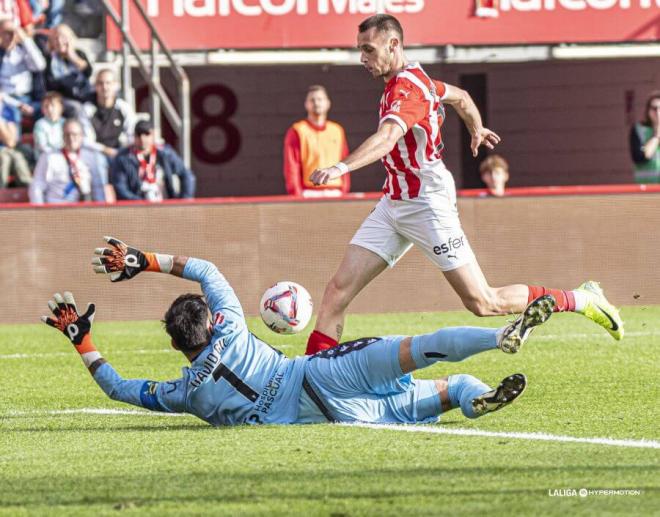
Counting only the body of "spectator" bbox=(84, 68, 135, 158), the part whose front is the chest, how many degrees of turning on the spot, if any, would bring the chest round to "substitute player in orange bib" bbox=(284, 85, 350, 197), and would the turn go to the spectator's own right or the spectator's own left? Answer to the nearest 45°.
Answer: approximately 45° to the spectator's own left

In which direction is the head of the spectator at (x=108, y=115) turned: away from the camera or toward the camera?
toward the camera

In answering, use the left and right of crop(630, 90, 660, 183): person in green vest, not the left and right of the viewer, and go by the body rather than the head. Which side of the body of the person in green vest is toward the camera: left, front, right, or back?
front

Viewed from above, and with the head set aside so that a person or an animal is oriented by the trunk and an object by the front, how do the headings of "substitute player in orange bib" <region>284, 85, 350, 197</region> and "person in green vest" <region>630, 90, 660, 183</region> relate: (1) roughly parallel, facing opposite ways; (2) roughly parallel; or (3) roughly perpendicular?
roughly parallel

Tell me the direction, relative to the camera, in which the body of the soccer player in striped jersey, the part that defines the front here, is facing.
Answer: to the viewer's left

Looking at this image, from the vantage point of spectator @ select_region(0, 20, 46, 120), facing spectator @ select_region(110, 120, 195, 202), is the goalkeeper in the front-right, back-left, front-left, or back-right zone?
front-right

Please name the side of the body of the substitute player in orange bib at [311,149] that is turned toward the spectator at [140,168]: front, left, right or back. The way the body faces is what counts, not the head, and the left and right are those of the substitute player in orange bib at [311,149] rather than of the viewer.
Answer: right

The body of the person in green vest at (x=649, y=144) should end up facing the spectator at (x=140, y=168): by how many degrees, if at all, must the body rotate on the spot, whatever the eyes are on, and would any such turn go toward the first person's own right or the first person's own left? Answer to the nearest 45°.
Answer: approximately 45° to the first person's own right

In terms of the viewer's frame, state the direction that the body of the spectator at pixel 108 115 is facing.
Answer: toward the camera

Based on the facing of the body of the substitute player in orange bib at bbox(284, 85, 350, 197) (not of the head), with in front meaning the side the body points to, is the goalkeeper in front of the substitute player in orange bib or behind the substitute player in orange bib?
in front

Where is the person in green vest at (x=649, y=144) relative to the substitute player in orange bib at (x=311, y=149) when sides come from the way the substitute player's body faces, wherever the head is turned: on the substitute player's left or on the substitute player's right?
on the substitute player's left

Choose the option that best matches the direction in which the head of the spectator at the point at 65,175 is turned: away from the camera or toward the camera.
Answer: toward the camera

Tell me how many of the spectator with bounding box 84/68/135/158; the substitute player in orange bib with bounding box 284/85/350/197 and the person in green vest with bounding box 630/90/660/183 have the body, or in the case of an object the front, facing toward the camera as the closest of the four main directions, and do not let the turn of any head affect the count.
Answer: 3

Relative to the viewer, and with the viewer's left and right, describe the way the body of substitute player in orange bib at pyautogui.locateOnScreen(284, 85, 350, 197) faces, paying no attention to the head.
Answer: facing the viewer
